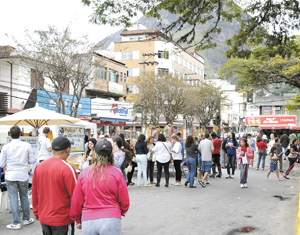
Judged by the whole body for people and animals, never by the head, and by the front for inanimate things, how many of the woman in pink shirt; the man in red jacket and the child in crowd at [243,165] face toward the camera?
1

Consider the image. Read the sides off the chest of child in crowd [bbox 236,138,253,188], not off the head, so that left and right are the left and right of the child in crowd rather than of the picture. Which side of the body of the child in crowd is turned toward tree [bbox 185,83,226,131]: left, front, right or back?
back

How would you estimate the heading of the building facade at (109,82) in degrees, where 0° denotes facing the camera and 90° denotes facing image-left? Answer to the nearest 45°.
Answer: approximately 315°

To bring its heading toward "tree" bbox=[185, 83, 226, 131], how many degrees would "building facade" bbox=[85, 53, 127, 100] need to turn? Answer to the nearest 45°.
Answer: approximately 45° to its left

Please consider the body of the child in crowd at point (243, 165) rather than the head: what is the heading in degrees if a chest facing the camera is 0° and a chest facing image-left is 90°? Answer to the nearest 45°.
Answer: approximately 0°

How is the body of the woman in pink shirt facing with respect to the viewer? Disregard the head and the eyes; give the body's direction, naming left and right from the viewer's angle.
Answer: facing away from the viewer

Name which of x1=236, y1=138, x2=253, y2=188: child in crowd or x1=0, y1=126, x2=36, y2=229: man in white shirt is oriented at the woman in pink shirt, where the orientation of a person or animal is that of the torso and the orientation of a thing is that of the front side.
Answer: the child in crowd

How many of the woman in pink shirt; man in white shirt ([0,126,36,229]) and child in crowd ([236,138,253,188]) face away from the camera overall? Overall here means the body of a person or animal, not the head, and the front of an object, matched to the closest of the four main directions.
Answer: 2

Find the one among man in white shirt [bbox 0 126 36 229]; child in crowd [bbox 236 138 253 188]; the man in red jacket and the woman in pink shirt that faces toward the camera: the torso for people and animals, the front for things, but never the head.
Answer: the child in crowd

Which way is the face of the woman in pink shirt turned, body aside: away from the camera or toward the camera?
away from the camera
